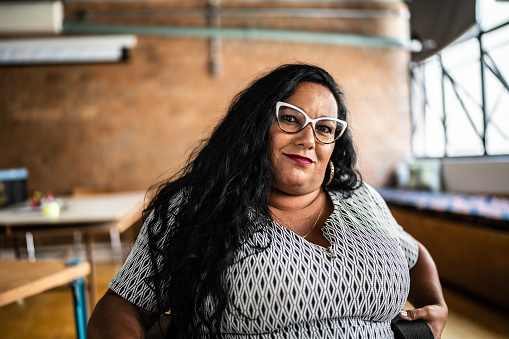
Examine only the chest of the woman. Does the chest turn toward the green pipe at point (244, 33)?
no

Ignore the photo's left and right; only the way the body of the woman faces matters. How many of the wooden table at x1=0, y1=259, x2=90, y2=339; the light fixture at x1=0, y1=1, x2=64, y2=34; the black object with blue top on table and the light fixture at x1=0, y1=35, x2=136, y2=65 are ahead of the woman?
0

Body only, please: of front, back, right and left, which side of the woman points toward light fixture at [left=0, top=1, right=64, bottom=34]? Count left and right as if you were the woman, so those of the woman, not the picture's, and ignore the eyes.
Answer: back

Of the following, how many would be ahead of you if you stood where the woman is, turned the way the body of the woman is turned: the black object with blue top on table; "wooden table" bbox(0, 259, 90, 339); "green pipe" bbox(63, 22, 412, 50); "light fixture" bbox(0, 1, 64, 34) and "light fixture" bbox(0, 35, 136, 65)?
0

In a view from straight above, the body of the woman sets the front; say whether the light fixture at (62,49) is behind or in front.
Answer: behind

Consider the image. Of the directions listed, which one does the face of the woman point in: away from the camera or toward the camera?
toward the camera

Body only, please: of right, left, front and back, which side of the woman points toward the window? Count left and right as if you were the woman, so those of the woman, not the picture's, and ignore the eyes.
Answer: left

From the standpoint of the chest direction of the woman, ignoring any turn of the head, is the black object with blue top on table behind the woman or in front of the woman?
behind

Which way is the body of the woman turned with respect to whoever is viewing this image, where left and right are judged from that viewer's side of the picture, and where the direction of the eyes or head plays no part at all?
facing the viewer and to the right of the viewer

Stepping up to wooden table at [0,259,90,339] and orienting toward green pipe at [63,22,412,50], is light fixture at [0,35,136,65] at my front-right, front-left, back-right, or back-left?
front-left
